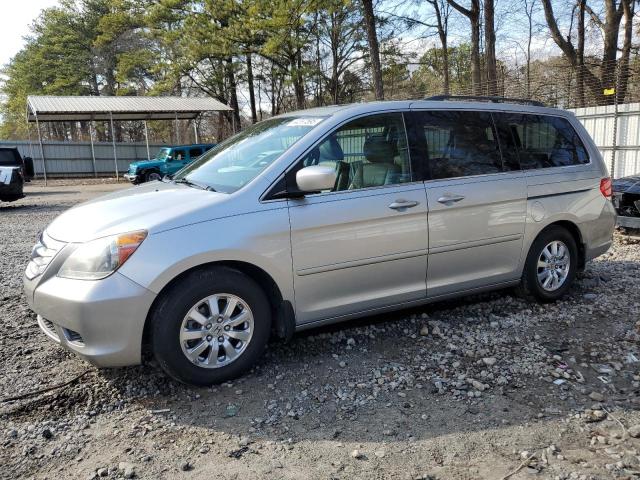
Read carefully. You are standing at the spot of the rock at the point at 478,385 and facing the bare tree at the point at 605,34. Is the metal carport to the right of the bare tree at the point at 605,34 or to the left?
left

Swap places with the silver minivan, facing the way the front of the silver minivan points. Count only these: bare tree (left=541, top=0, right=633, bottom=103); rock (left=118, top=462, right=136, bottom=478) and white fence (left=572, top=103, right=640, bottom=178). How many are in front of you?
1

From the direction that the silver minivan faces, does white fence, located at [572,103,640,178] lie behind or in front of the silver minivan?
behind

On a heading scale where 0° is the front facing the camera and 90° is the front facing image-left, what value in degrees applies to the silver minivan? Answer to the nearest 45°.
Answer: approximately 45°

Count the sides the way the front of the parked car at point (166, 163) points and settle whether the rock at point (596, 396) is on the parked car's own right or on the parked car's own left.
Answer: on the parked car's own left

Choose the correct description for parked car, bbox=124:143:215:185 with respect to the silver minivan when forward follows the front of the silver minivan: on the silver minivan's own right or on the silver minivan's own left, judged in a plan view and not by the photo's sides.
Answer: on the silver minivan's own right

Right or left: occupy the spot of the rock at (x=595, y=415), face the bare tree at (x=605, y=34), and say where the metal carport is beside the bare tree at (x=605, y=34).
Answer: left

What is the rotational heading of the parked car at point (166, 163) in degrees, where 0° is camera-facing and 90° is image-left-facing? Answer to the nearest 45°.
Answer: approximately 45°
